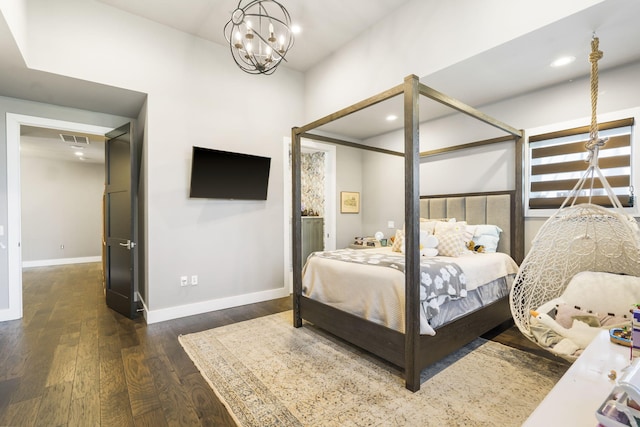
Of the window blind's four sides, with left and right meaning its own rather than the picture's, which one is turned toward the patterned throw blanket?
front

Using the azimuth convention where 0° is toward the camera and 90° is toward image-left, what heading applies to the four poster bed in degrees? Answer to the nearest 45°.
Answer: approximately 45°

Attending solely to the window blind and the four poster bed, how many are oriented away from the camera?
0

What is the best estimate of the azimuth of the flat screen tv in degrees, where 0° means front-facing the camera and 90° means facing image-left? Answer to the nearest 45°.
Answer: approximately 315°

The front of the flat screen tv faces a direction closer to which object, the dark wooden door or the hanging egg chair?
the hanging egg chair

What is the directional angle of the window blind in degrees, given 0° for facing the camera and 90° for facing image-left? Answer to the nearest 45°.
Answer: approximately 45°

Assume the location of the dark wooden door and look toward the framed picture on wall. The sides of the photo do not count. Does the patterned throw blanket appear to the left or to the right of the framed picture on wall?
right
